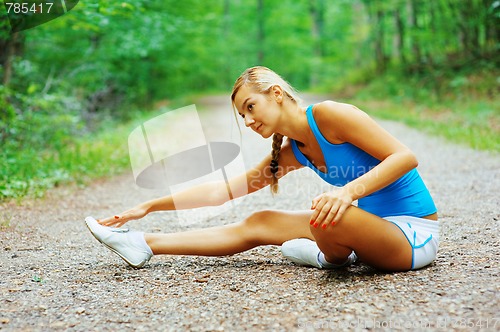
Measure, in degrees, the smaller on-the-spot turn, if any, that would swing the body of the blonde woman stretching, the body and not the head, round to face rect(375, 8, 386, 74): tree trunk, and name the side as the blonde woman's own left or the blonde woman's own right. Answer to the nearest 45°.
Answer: approximately 90° to the blonde woman's own right

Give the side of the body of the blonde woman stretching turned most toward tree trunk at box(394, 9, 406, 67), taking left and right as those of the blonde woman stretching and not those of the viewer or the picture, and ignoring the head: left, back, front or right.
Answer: right

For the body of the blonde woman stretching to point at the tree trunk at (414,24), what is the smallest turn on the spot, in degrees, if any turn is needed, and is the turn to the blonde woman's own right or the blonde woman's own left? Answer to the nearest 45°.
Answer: approximately 90° to the blonde woman's own right

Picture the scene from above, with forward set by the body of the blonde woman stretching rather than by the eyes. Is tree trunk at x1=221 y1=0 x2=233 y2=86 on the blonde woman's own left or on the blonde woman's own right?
on the blonde woman's own right

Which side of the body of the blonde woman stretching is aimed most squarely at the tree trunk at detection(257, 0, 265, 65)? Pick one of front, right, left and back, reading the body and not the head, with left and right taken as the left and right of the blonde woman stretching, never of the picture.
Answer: right

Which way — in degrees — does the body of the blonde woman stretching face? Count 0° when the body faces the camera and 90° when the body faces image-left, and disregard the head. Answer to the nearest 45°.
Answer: approximately 90°

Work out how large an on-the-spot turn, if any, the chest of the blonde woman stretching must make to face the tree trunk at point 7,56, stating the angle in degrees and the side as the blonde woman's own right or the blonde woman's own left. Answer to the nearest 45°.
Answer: approximately 45° to the blonde woman's own right
